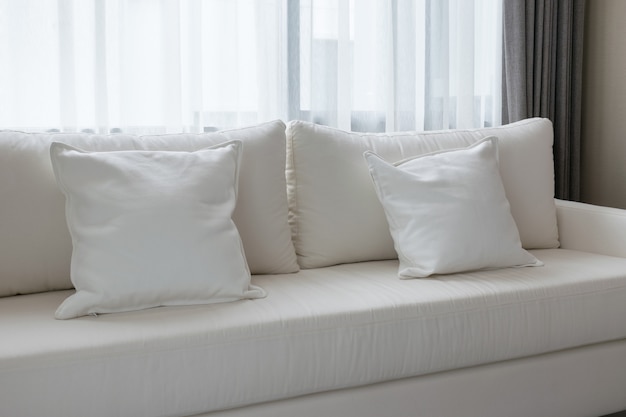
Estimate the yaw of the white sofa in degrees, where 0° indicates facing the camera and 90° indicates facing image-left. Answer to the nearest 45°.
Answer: approximately 315°

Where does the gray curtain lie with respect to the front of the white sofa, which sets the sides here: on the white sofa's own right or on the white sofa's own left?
on the white sofa's own left
